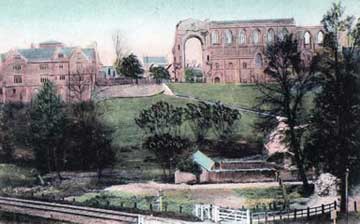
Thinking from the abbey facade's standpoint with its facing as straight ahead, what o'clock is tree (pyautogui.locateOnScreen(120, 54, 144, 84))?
The tree is roughly at 3 o'clock from the abbey facade.

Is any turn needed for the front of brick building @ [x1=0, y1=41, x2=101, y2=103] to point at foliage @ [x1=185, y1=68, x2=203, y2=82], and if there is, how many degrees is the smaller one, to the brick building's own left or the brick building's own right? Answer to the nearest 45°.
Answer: approximately 90° to the brick building's own left

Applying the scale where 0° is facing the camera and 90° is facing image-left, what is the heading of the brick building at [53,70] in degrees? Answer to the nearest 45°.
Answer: approximately 0°

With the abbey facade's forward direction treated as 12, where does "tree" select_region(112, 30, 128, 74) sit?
The tree is roughly at 3 o'clock from the abbey facade.

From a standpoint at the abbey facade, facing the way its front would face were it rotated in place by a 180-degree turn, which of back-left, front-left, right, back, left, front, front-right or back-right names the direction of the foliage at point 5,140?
left

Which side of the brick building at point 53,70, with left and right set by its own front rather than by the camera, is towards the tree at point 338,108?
front

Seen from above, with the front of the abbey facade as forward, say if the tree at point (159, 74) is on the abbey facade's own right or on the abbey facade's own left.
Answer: on the abbey facade's own right

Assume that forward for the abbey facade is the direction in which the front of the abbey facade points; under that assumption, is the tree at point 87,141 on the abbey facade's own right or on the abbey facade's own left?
on the abbey facade's own right

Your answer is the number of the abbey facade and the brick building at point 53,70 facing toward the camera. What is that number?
2
